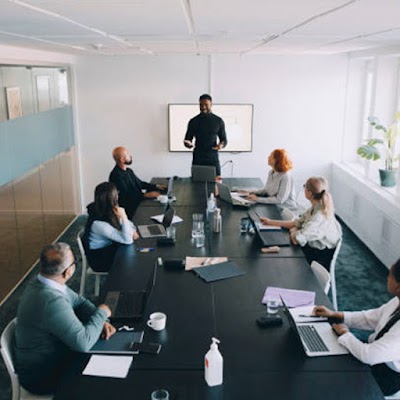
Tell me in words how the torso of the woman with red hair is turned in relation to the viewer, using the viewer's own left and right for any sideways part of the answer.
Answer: facing to the left of the viewer

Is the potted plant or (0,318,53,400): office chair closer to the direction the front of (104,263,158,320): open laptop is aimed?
the office chair

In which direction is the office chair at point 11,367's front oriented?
to the viewer's right

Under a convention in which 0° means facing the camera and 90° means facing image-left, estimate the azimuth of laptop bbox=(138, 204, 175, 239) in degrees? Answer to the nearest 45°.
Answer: approximately 90°

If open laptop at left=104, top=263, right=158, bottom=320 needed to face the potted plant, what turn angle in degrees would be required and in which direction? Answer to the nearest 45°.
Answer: approximately 135° to its right

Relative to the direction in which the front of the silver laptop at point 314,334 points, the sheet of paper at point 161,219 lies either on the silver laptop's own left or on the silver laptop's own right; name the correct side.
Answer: on the silver laptop's own left

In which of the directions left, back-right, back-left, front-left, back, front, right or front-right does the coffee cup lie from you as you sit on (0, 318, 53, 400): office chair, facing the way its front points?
front

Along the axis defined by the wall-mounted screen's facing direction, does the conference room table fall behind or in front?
in front

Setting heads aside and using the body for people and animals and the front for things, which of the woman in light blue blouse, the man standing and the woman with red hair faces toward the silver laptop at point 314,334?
the man standing

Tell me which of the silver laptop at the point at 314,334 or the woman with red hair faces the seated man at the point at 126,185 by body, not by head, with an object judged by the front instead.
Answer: the woman with red hair

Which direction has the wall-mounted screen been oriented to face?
toward the camera

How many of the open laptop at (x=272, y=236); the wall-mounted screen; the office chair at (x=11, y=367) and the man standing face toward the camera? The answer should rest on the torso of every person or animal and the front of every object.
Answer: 2

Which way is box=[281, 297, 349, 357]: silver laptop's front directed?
to the viewer's right

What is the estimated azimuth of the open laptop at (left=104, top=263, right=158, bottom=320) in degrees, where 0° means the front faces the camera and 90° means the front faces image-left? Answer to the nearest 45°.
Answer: approximately 90°

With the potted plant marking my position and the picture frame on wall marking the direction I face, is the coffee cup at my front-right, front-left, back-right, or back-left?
front-left

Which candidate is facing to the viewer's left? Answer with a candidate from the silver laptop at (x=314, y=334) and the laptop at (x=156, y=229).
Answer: the laptop

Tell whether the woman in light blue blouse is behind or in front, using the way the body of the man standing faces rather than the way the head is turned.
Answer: in front

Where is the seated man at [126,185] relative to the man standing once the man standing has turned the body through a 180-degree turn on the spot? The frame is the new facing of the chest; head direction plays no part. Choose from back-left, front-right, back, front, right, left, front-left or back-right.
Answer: back-left

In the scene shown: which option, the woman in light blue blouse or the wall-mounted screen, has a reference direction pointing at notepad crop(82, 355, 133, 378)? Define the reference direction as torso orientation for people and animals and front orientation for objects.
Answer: the wall-mounted screen
